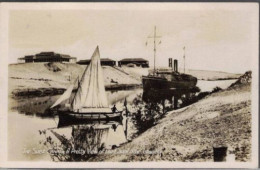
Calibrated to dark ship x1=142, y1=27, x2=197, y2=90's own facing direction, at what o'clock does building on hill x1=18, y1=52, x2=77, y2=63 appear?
The building on hill is roughly at 1 o'clock from the dark ship.

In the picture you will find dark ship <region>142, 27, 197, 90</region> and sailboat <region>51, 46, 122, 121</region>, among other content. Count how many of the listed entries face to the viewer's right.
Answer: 0

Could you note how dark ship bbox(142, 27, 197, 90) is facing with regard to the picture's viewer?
facing the viewer and to the left of the viewer

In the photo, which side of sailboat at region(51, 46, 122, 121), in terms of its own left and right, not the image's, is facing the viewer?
left
